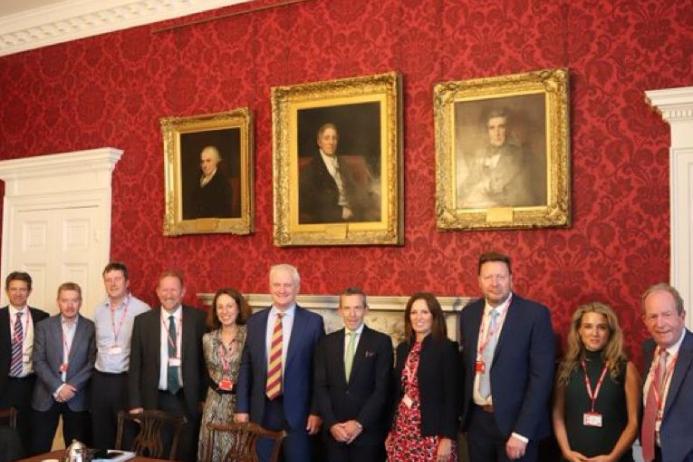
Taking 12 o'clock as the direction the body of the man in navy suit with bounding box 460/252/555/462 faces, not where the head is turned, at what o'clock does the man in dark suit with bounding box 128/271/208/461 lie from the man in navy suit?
The man in dark suit is roughly at 2 o'clock from the man in navy suit.

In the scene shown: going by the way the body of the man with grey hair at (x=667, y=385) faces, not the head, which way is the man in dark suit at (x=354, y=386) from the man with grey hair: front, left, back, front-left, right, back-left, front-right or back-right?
front-right

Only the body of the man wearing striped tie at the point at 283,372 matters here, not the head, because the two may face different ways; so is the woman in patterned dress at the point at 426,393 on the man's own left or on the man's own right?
on the man's own left

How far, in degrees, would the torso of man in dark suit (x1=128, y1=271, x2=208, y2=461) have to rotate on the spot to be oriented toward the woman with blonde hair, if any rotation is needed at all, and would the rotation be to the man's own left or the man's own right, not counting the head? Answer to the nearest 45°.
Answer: approximately 45° to the man's own left

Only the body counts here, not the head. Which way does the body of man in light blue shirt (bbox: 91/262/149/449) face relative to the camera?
toward the camera

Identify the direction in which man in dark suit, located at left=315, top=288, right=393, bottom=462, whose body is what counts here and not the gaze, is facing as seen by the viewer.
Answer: toward the camera

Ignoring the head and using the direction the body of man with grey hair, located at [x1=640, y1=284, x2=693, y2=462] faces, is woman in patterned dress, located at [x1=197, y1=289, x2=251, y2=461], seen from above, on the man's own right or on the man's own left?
on the man's own right

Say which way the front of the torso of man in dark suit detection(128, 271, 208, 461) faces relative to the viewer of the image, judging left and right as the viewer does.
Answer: facing the viewer

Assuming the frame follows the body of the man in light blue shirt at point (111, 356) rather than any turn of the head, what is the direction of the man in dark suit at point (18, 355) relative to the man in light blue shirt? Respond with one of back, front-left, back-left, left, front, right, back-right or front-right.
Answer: back-right

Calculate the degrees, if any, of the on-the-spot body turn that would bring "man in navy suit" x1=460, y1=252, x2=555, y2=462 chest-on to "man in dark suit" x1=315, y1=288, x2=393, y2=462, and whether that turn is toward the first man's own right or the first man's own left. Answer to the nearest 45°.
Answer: approximately 45° to the first man's own right

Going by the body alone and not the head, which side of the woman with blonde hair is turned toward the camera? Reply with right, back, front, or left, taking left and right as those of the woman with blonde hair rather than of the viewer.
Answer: front

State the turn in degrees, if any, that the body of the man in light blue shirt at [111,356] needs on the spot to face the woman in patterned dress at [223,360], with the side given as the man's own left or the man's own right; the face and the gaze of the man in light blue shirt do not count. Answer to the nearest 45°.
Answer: approximately 45° to the man's own left
